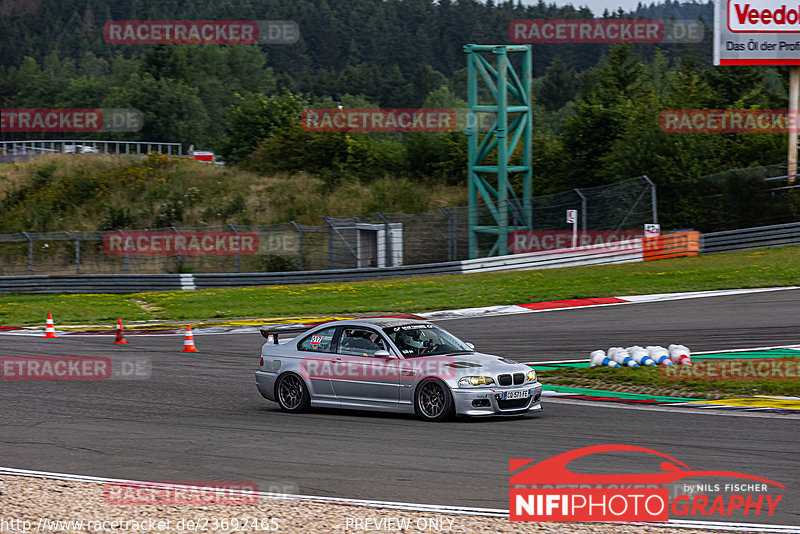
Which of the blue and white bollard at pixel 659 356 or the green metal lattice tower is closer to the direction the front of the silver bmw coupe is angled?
the blue and white bollard

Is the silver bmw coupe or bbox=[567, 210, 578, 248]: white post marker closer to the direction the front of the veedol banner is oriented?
the silver bmw coupe

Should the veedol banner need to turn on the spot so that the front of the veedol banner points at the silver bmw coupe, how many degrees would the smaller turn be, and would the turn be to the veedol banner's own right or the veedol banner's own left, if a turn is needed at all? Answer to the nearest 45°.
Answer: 0° — it already faces it

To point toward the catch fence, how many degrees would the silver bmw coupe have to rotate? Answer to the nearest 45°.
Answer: approximately 135° to its left

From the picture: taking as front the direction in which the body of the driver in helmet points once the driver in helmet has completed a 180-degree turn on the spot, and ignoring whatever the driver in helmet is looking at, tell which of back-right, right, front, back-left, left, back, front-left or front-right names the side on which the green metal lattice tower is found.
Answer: front-right

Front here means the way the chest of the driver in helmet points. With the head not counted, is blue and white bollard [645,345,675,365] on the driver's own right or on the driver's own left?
on the driver's own left

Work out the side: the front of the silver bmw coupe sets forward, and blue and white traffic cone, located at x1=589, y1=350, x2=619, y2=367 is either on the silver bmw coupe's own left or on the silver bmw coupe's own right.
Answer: on the silver bmw coupe's own left

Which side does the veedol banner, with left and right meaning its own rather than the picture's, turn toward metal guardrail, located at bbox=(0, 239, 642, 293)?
right

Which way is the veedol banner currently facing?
toward the camera

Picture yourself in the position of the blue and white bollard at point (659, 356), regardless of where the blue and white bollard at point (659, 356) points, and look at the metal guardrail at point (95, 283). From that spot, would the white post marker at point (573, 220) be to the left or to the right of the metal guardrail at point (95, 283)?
right

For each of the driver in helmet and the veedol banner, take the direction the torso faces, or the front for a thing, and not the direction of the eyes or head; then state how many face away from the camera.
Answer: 0

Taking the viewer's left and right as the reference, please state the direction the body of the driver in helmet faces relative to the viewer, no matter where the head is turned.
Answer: facing the viewer and to the right of the viewer

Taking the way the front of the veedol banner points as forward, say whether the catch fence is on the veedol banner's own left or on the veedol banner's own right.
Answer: on the veedol banner's own right

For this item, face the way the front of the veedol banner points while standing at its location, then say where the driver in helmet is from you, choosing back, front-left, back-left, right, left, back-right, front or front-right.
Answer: front

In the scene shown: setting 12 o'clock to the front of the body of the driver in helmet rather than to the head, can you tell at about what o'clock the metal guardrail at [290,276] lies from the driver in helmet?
The metal guardrail is roughly at 7 o'clock from the driver in helmet.
